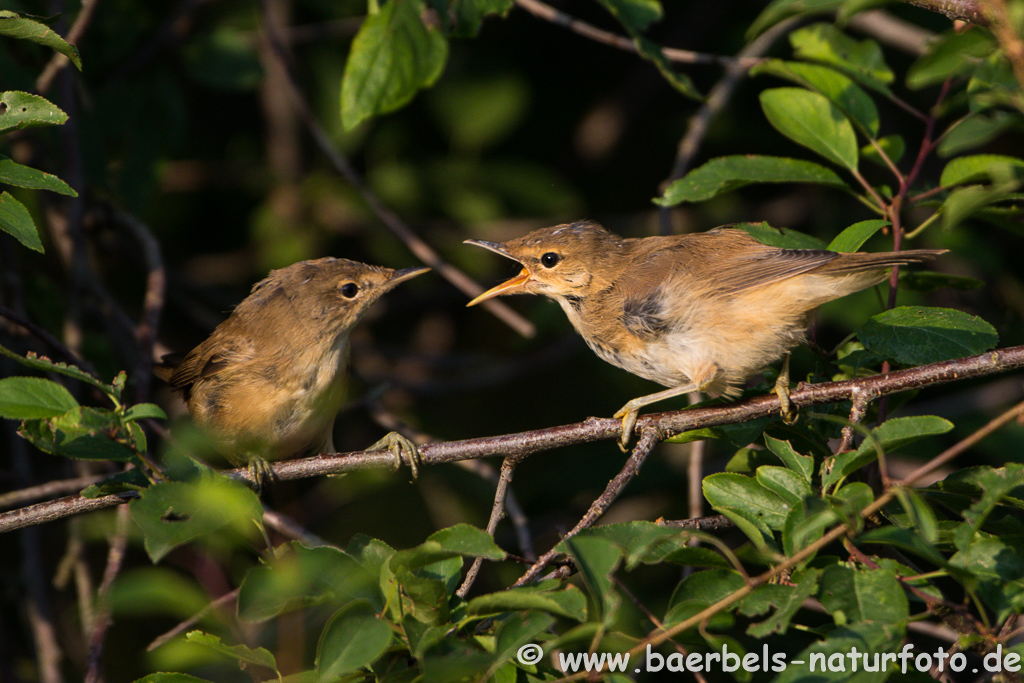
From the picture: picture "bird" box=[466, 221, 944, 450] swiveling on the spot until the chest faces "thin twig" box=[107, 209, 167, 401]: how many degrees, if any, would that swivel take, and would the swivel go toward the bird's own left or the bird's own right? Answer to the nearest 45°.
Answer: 0° — it already faces it

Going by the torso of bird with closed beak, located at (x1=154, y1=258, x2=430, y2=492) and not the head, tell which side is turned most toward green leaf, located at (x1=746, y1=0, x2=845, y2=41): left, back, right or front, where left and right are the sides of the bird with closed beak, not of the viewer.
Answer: front

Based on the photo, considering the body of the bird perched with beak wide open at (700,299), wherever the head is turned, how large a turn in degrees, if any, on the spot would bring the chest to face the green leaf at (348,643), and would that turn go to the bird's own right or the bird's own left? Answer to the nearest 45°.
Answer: approximately 90° to the bird's own left

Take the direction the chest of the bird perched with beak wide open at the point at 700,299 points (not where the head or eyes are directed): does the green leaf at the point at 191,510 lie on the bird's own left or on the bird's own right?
on the bird's own left

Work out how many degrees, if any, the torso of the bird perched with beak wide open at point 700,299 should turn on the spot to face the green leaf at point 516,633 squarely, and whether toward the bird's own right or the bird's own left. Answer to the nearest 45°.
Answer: approximately 90° to the bird's own left

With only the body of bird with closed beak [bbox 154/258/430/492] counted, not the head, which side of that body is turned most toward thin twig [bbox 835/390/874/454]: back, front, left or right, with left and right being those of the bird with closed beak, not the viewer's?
front

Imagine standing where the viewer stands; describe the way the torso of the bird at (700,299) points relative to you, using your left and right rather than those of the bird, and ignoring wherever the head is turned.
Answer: facing to the left of the viewer
